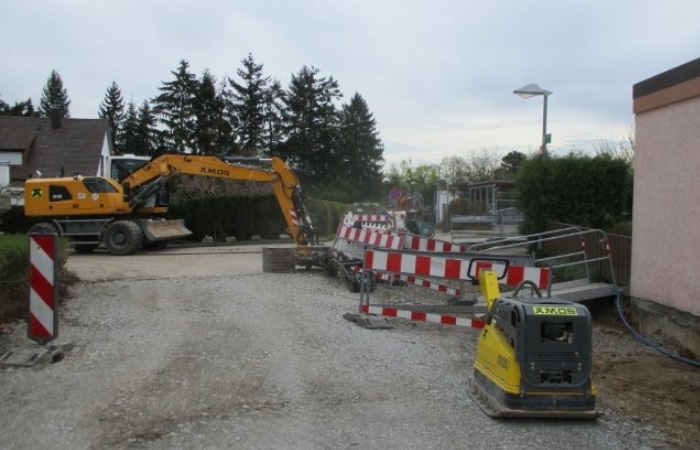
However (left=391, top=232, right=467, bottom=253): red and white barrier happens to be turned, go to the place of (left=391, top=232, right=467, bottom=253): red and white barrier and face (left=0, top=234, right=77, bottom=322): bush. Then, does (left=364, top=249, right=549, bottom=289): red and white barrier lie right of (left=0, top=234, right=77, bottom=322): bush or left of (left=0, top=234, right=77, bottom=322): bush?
left

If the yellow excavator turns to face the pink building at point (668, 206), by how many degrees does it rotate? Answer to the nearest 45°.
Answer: approximately 45° to its right

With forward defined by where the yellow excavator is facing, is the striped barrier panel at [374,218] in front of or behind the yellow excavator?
in front

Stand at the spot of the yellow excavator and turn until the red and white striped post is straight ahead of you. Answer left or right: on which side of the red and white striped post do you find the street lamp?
left

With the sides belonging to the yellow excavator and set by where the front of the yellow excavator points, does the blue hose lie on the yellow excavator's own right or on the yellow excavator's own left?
on the yellow excavator's own right

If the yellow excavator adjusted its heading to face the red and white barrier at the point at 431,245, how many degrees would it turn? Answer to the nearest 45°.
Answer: approximately 45° to its right

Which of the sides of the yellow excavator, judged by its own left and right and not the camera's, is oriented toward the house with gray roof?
left

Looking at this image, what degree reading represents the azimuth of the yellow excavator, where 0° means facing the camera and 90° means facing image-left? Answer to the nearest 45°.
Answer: approximately 270°

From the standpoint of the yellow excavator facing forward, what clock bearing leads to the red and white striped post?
The red and white striped post is roughly at 3 o'clock from the yellow excavator.

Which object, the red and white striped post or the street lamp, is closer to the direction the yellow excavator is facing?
the street lamp

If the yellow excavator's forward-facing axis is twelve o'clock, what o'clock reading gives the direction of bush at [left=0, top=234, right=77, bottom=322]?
The bush is roughly at 3 o'clock from the yellow excavator.
